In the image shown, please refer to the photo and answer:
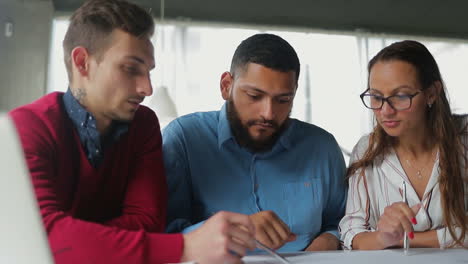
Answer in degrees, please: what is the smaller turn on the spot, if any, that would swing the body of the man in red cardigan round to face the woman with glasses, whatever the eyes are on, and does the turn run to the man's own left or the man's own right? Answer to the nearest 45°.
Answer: approximately 45° to the man's own left

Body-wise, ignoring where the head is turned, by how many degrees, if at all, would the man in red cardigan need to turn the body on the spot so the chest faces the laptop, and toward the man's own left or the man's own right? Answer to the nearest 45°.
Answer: approximately 45° to the man's own right

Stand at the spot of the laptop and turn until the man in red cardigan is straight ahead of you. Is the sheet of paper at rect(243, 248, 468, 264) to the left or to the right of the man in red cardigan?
right

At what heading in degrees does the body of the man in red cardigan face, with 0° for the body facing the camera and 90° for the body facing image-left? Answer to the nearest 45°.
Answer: approximately 315°
